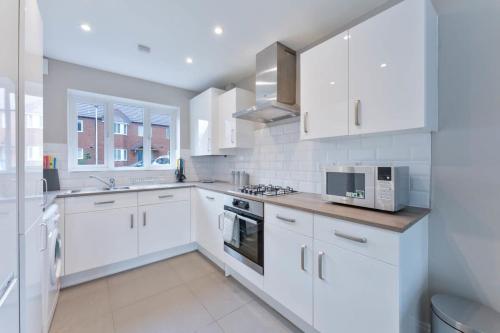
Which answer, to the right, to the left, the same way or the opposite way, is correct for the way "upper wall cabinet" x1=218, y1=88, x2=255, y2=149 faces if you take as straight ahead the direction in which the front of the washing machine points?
the opposite way

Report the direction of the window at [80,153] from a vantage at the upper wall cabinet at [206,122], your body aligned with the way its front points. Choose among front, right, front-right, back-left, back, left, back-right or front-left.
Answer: front-right

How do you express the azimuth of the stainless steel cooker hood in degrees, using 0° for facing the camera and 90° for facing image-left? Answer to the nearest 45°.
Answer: approximately 45°

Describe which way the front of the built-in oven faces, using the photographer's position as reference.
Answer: facing the viewer and to the left of the viewer

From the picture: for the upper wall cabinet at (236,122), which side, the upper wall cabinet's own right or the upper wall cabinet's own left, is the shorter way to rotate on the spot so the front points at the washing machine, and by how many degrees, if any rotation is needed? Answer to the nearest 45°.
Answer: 0° — it already faces it

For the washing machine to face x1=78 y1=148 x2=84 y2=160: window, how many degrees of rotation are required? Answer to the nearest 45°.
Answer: approximately 90° to its left

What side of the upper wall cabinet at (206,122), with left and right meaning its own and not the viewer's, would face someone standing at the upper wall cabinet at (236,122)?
left

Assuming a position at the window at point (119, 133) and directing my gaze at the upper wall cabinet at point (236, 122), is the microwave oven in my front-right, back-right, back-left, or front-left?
front-right

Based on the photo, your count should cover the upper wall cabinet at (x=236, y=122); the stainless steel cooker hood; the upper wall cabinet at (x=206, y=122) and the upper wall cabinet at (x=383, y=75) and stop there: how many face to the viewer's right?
0

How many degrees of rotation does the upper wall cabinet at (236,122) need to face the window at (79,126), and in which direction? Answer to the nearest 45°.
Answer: approximately 45° to its right

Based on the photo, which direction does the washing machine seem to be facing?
to the viewer's right
